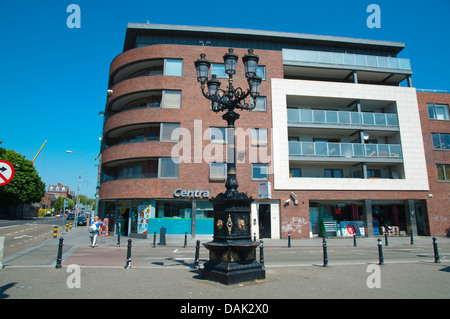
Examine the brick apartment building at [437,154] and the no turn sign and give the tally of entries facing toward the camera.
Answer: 2

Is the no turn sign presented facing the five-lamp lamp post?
no

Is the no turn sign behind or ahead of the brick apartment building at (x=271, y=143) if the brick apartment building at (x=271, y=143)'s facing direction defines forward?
ahead

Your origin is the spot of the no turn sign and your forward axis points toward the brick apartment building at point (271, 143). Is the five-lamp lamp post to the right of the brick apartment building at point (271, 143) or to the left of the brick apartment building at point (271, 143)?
right

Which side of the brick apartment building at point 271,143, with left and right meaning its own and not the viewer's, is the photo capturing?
front

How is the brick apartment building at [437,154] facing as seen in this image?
toward the camera

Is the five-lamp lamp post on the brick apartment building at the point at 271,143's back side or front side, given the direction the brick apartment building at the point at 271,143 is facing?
on the front side

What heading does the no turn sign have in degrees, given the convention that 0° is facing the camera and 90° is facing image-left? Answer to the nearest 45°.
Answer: approximately 0°

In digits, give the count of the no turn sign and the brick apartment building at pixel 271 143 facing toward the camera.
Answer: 2

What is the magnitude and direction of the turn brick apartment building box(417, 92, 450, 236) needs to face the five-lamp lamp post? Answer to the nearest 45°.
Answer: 0° — it already faces it
